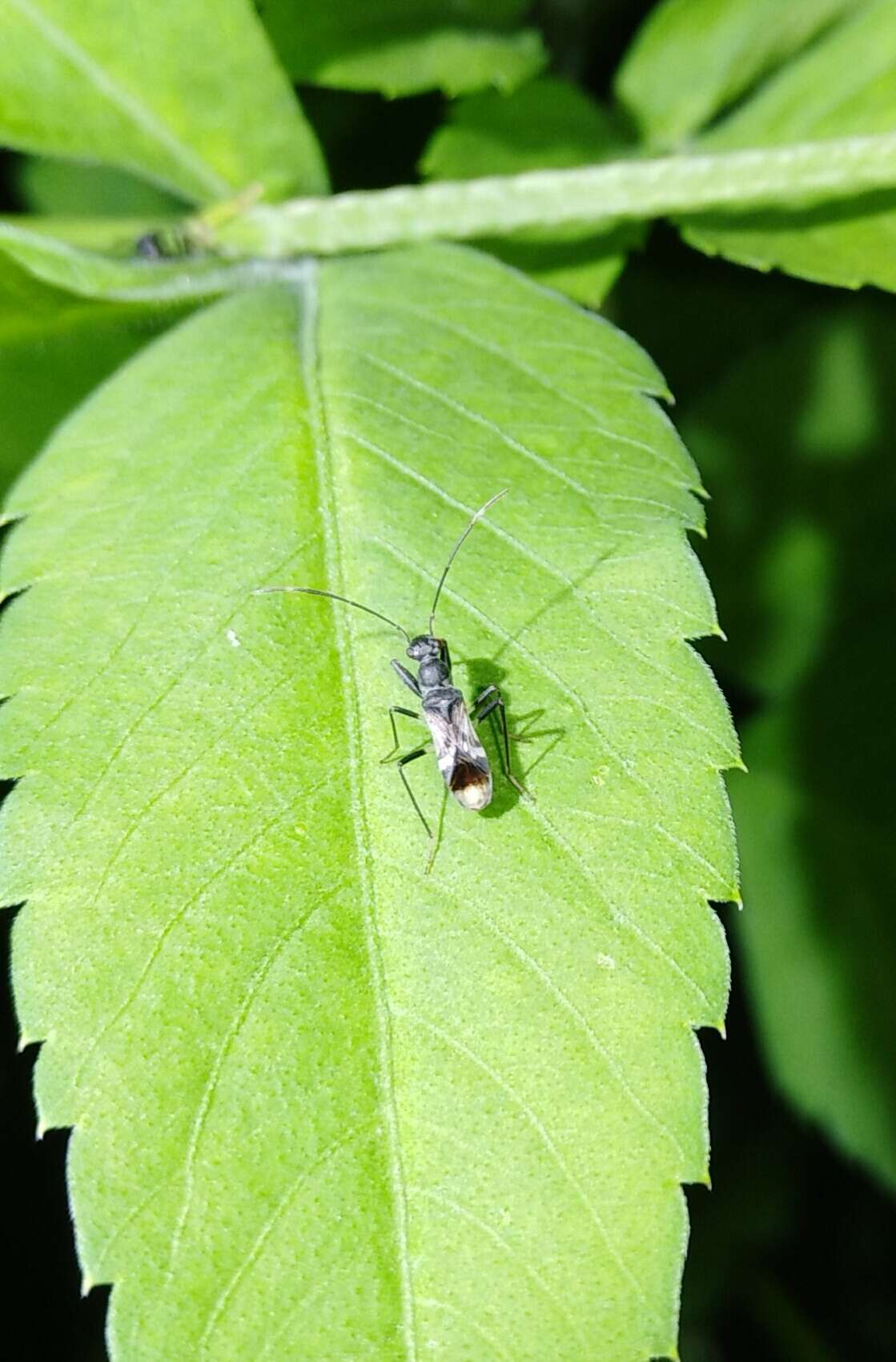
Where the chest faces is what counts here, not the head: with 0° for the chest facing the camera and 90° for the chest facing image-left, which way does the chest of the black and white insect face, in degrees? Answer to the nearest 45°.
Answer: approximately 180°

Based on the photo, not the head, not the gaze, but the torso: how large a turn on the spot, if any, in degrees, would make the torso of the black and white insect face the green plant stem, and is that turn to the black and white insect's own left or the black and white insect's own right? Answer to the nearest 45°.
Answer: approximately 45° to the black and white insect's own right

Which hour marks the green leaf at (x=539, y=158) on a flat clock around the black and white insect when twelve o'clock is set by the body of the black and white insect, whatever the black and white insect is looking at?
The green leaf is roughly at 1 o'clock from the black and white insect.
